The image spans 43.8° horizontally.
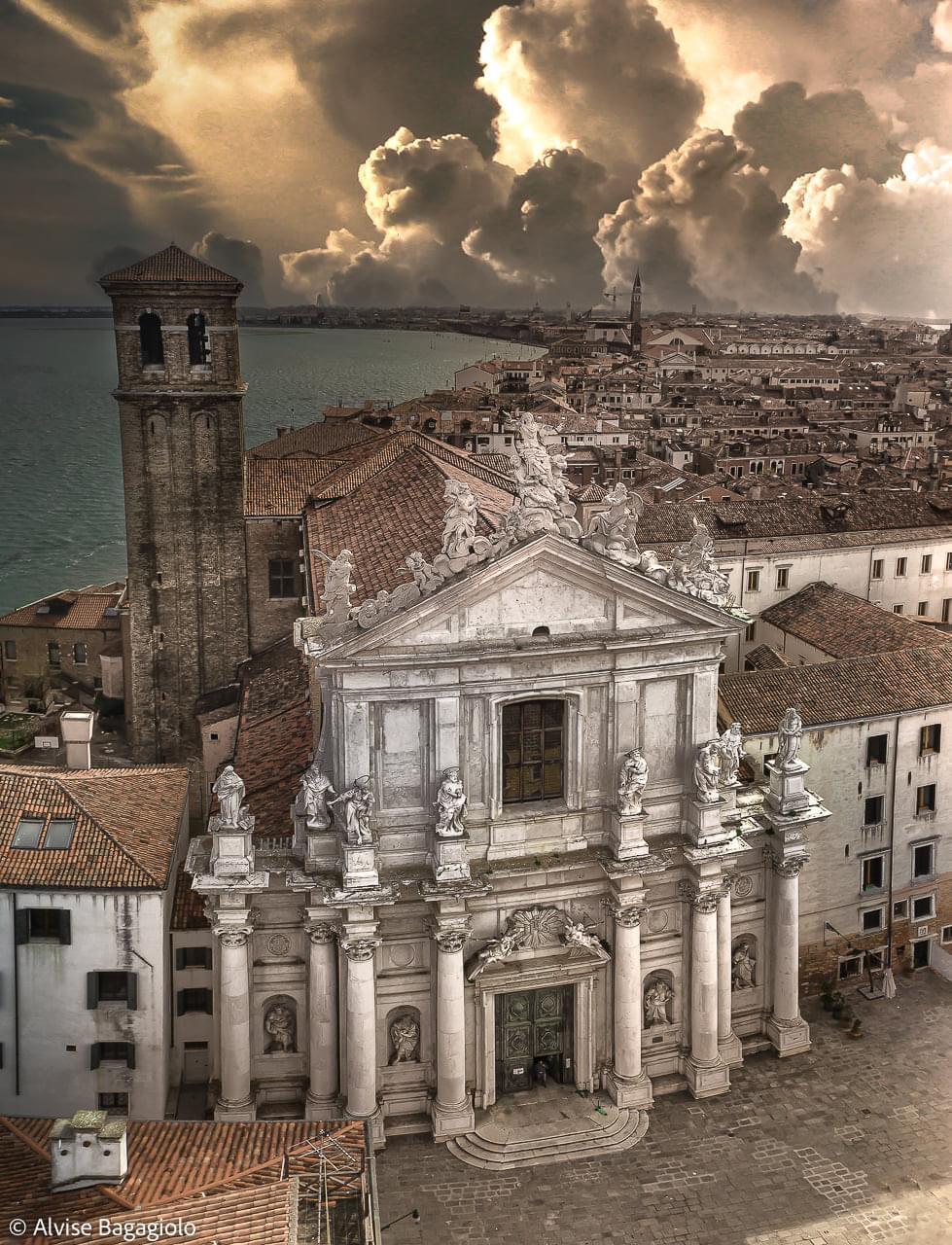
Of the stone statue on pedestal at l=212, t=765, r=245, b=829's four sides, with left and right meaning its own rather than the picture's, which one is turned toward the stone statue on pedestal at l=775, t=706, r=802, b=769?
left

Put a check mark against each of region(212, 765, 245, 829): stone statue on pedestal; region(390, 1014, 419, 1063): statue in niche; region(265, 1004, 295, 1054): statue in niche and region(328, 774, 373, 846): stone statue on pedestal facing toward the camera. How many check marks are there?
4

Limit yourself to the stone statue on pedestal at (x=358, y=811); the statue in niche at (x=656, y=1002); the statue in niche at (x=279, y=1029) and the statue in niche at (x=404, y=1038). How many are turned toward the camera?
4

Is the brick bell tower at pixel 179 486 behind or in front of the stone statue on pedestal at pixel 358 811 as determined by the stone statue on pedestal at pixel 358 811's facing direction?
behind

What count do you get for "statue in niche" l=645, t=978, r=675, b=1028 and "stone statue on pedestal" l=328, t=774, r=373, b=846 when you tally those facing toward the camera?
2

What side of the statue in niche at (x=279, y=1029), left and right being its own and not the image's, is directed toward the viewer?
front

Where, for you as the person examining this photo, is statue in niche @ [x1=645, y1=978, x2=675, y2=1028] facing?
facing the viewer

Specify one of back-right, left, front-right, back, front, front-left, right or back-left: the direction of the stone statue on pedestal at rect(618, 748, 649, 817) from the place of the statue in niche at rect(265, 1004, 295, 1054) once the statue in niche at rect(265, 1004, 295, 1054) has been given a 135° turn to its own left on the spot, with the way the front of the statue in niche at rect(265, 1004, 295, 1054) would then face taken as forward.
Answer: front-right

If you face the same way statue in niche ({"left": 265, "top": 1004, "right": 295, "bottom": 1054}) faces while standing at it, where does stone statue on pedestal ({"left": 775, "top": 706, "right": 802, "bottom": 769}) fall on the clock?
The stone statue on pedestal is roughly at 9 o'clock from the statue in niche.

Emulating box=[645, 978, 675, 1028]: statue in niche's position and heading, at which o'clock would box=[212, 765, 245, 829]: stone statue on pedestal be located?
The stone statue on pedestal is roughly at 2 o'clock from the statue in niche.

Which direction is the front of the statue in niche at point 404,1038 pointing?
toward the camera

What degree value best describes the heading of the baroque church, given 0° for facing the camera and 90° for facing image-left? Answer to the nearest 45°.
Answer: approximately 0°

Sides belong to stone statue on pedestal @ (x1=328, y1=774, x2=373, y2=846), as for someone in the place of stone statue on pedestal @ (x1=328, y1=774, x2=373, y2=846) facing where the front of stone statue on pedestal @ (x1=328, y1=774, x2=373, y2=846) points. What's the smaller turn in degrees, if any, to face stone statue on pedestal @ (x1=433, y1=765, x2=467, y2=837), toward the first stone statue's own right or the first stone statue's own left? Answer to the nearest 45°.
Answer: approximately 90° to the first stone statue's own left

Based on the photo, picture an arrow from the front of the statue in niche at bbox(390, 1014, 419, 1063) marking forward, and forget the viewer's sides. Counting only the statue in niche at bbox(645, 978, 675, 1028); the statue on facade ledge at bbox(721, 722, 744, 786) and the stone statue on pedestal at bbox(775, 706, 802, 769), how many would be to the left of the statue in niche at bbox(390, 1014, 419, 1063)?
3
